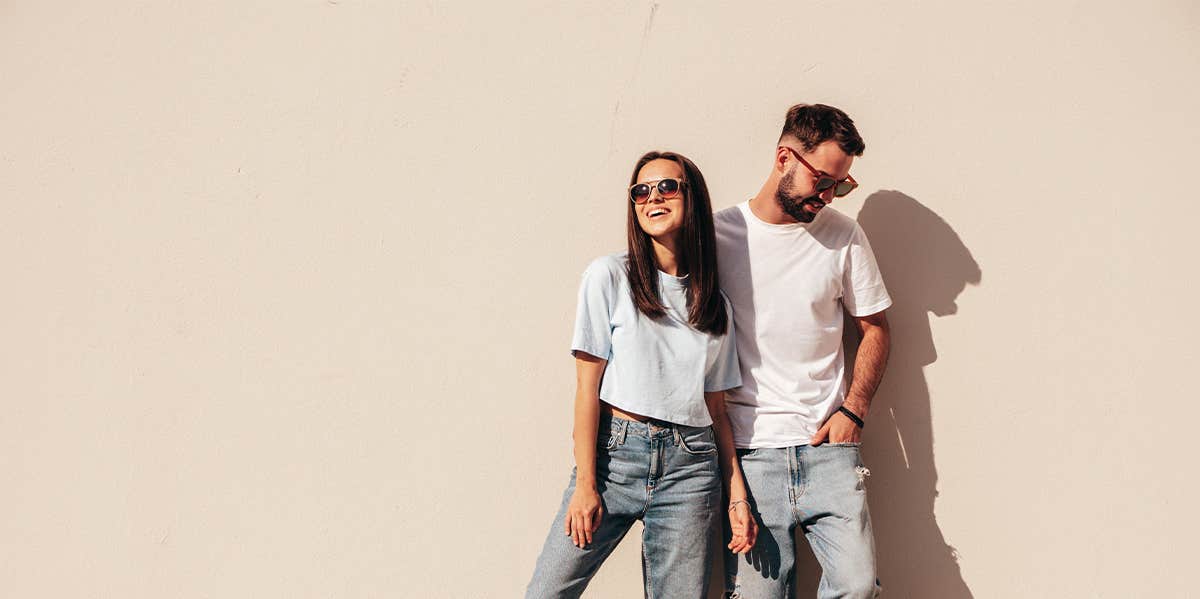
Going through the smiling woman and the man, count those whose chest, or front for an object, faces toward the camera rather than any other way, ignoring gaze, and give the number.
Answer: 2

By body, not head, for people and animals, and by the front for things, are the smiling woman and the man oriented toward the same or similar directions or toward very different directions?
same or similar directions

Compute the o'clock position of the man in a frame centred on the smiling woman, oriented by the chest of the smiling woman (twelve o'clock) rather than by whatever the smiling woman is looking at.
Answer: The man is roughly at 8 o'clock from the smiling woman.

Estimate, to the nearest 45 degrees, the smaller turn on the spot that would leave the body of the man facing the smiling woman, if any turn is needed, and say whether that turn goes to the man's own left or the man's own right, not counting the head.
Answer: approximately 45° to the man's own right

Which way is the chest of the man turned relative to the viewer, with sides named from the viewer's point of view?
facing the viewer

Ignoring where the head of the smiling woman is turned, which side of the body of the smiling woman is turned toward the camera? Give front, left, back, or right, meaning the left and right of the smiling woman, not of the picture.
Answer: front
